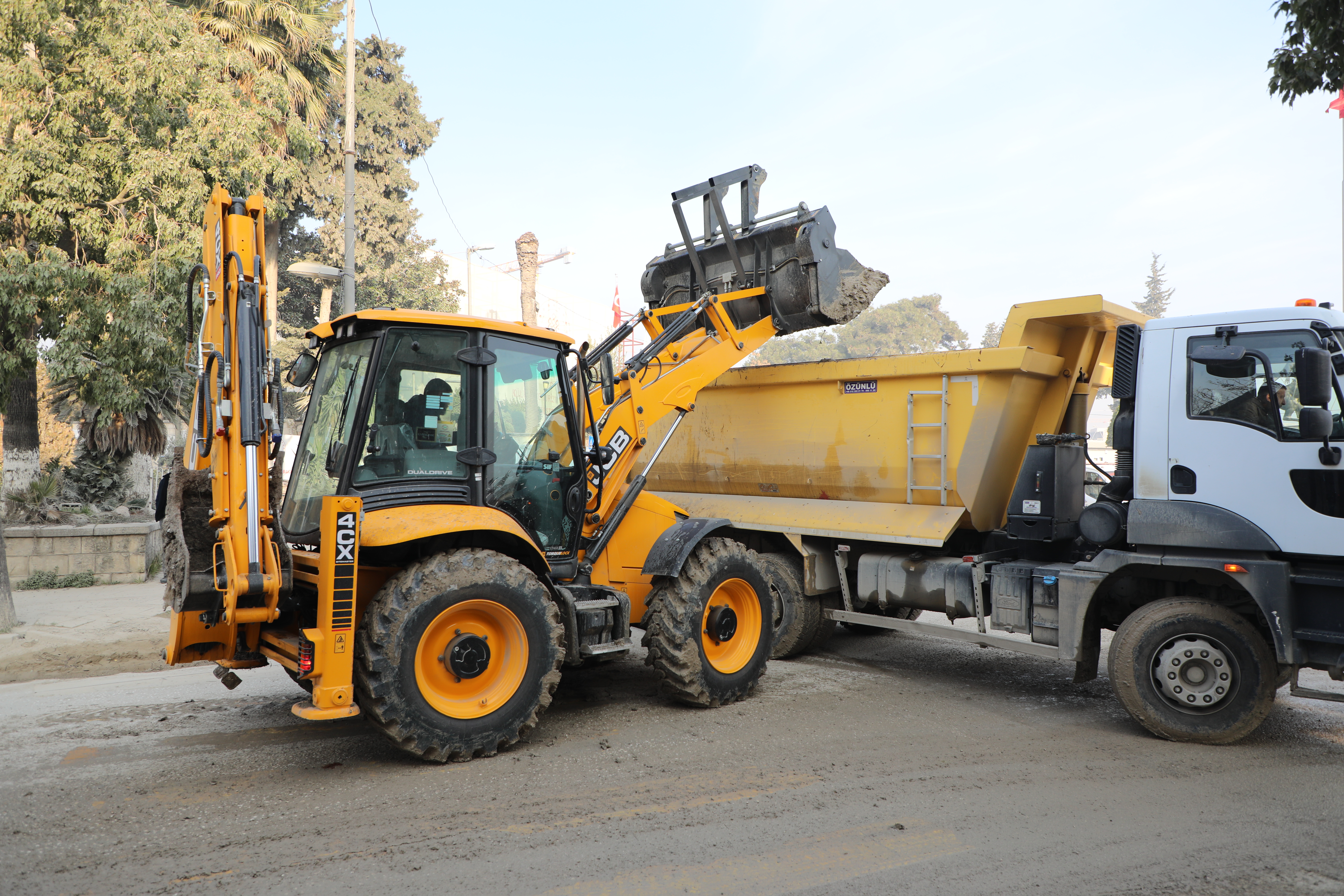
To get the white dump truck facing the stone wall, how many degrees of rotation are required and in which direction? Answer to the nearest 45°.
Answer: approximately 135° to its right

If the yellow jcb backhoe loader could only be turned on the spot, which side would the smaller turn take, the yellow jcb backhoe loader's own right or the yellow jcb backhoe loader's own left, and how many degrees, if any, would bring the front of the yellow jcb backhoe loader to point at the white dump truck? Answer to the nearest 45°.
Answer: approximately 45° to the yellow jcb backhoe loader's own right

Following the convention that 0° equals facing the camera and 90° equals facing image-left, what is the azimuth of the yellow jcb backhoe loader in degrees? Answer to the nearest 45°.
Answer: approximately 225°

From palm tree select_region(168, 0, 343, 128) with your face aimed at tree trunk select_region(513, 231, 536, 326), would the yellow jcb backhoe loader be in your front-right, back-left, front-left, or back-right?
back-right

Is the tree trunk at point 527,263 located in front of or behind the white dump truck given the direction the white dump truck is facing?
behind

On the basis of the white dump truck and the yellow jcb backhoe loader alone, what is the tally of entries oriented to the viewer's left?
0

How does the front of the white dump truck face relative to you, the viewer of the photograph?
facing the viewer and to the right of the viewer
